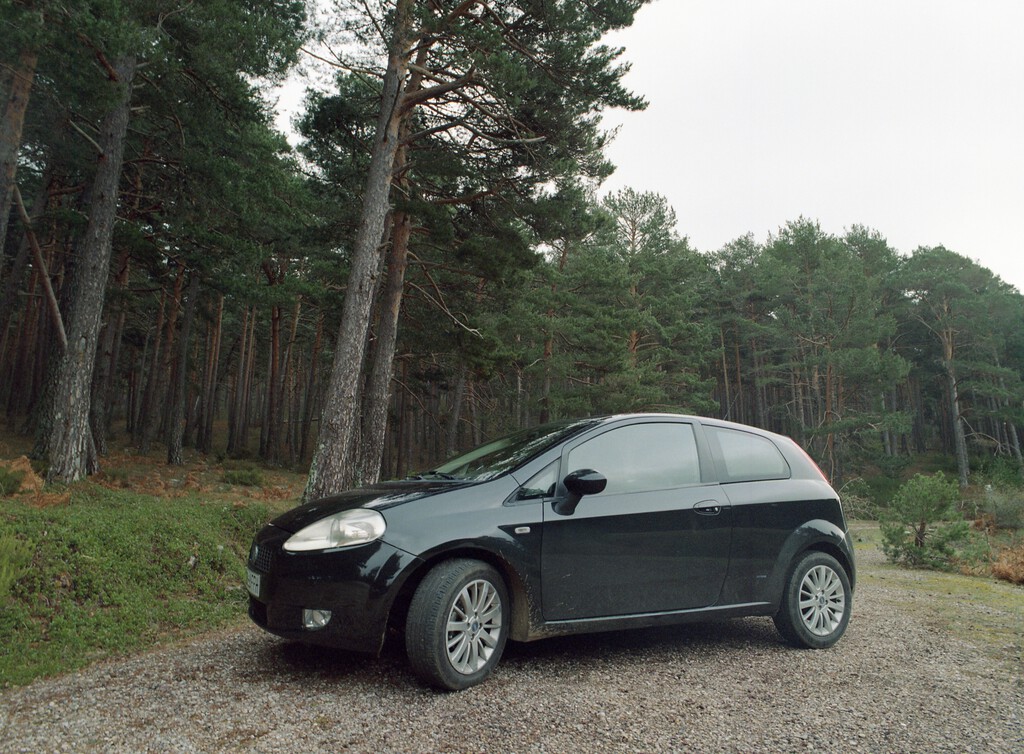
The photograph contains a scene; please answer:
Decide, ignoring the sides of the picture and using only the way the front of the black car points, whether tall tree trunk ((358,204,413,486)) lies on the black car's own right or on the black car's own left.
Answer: on the black car's own right

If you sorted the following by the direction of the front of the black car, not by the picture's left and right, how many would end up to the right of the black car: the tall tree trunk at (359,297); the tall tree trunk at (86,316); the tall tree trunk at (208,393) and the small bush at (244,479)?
4

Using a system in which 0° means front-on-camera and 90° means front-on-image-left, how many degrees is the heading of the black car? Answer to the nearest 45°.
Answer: approximately 45°

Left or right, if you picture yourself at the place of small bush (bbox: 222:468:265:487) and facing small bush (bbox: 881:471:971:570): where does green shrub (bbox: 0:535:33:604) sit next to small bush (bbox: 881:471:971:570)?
right

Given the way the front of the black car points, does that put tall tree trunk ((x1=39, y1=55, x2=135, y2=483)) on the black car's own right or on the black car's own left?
on the black car's own right

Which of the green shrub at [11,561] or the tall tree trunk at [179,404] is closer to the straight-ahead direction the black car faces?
the green shrub

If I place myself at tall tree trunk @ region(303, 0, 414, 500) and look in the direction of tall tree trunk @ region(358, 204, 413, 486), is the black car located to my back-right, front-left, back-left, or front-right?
back-right

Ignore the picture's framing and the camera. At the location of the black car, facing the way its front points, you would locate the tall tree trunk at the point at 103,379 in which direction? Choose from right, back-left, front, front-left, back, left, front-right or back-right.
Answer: right

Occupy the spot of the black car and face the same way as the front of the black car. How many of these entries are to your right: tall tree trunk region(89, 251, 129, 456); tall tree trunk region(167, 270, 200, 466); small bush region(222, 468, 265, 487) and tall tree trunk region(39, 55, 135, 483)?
4

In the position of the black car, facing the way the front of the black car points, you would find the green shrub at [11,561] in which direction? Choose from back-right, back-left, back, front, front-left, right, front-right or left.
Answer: front-right

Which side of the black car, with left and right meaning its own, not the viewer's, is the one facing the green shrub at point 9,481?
right

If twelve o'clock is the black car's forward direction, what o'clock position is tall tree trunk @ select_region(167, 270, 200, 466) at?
The tall tree trunk is roughly at 3 o'clock from the black car.
